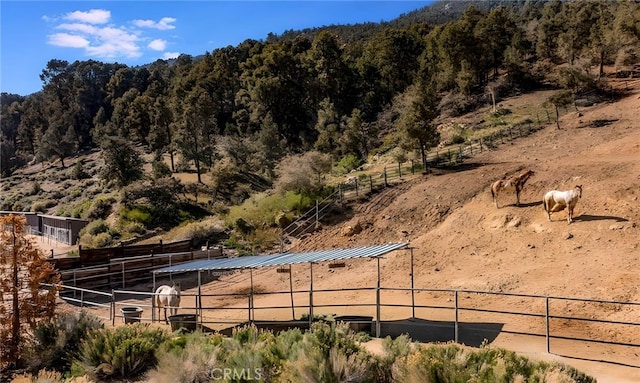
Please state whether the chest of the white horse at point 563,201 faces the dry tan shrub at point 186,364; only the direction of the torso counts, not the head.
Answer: no

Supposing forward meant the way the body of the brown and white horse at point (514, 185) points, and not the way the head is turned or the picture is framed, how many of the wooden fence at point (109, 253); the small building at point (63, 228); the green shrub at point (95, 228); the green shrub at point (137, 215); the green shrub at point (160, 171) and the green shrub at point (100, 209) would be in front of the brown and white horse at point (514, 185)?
0

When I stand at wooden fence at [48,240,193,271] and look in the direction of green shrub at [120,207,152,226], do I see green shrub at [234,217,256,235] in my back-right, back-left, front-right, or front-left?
front-right

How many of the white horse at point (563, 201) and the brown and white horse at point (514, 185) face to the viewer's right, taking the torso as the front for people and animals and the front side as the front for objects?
2

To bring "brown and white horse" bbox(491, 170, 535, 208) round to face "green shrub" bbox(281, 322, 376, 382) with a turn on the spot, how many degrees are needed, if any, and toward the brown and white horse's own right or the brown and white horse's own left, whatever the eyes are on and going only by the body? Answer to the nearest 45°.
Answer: approximately 90° to the brown and white horse's own right

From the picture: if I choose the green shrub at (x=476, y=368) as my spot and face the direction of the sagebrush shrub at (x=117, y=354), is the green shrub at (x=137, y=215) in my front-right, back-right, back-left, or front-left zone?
front-right

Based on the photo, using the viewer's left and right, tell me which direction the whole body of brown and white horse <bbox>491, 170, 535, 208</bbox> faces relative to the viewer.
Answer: facing to the right of the viewer

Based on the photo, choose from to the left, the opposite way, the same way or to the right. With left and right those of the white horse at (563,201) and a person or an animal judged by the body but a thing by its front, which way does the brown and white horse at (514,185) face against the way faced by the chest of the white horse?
the same way

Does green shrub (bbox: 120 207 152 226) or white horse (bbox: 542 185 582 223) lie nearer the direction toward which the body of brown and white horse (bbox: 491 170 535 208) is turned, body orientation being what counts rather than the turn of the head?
the white horse

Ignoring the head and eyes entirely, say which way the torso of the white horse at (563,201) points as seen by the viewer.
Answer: to the viewer's right

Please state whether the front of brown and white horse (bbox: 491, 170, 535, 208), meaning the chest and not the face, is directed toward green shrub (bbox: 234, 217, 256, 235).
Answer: no

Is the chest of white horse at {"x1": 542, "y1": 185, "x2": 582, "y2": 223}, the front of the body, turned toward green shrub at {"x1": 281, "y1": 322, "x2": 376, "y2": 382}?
no

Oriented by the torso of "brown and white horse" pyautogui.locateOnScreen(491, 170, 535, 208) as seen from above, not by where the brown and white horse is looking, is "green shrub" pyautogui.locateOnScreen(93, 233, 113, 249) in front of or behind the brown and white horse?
behind
